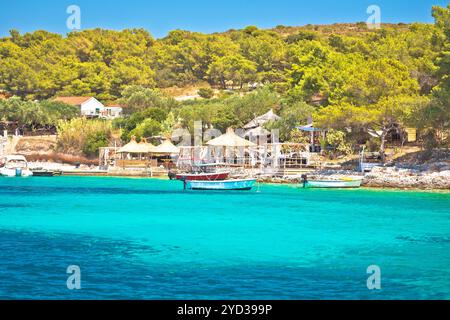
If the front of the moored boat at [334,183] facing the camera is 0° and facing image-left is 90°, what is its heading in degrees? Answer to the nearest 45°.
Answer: approximately 270°

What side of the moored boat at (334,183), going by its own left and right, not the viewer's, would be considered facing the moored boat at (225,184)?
back
